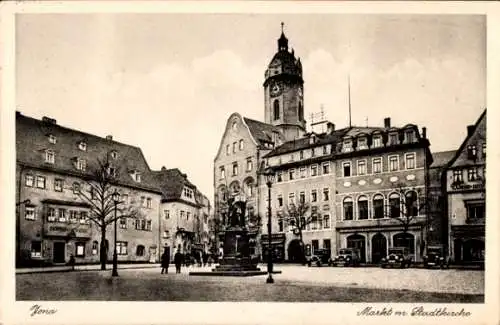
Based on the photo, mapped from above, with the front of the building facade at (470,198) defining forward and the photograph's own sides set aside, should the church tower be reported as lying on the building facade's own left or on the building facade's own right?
on the building facade's own right
